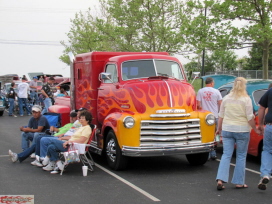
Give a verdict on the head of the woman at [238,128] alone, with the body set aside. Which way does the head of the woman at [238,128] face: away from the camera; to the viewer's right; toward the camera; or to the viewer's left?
away from the camera

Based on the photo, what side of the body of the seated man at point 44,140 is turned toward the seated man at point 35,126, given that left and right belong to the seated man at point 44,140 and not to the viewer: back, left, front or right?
right

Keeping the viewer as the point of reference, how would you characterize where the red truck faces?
facing the viewer and to the right of the viewer
